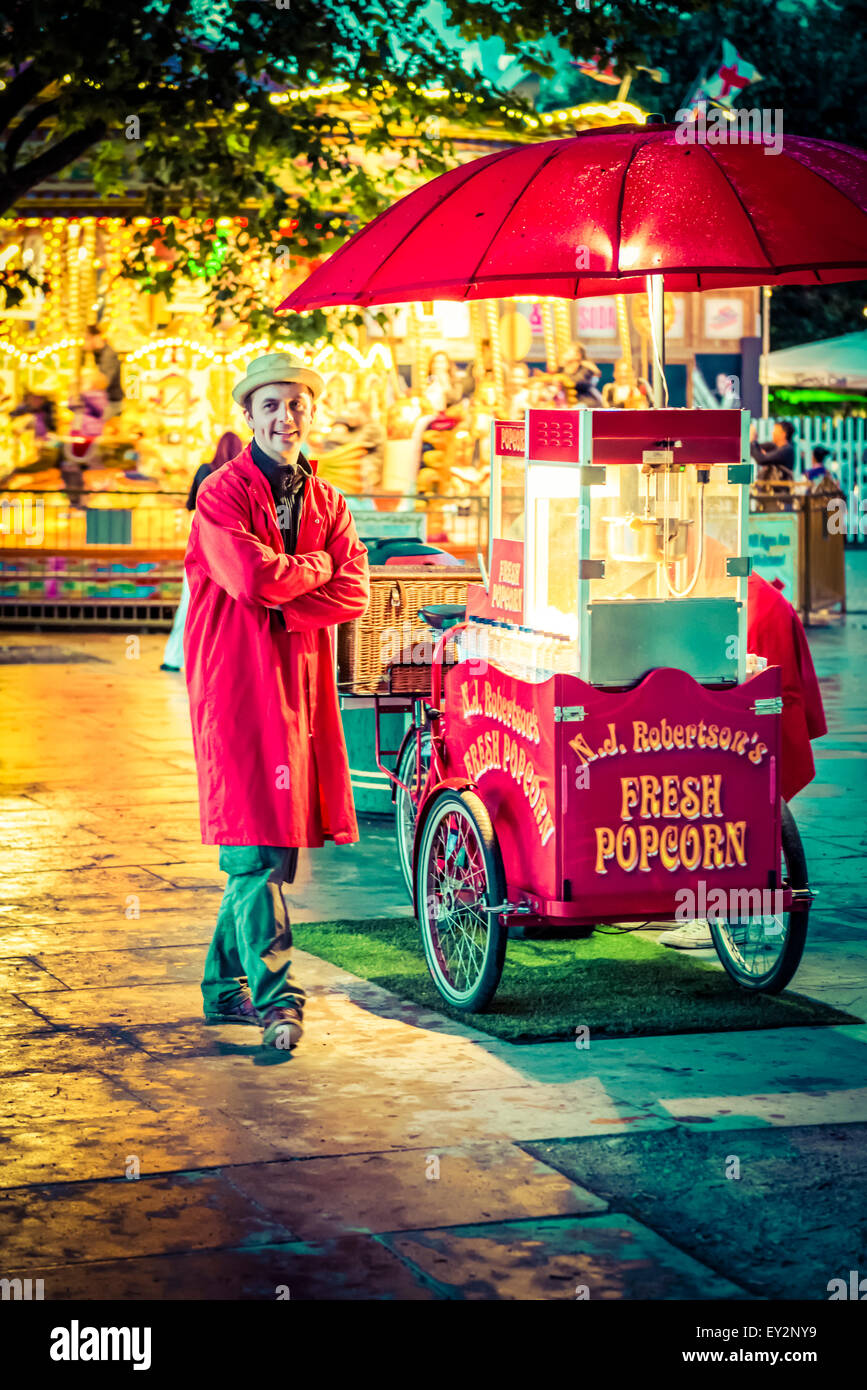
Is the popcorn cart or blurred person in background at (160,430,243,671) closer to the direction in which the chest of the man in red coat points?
the popcorn cart

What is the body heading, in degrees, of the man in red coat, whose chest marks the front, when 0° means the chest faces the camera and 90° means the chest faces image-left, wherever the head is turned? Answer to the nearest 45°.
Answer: approximately 315°

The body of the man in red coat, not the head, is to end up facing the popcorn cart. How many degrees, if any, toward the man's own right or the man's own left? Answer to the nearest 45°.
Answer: approximately 45° to the man's own left

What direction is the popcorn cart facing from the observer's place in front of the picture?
facing the viewer and to the right of the viewer

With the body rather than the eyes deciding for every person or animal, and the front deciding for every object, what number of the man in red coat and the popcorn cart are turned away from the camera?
0

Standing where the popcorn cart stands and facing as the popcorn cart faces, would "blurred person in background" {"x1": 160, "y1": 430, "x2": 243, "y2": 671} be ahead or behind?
behind
